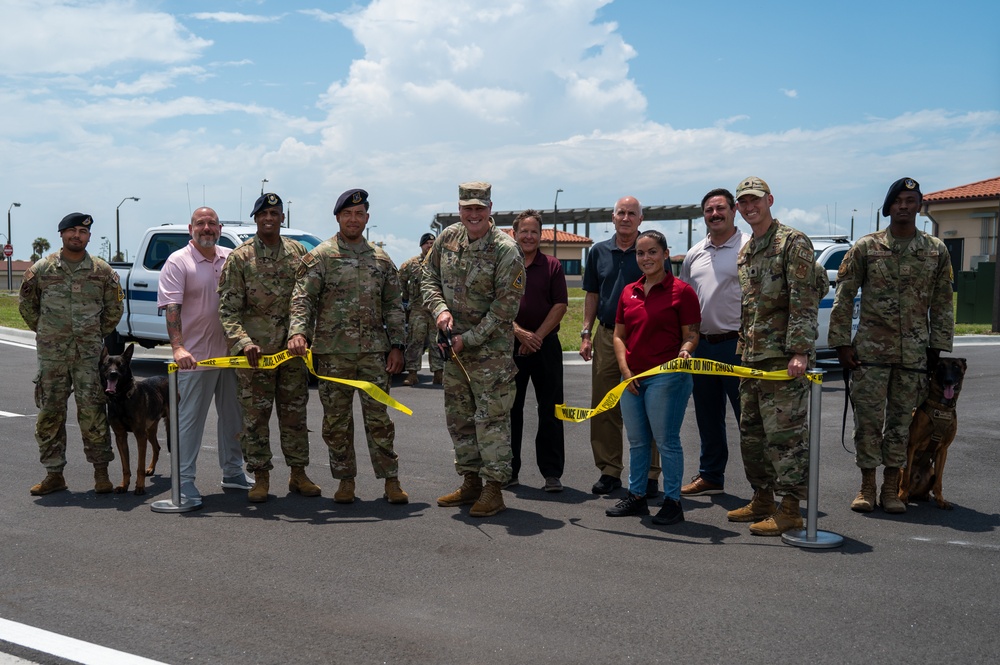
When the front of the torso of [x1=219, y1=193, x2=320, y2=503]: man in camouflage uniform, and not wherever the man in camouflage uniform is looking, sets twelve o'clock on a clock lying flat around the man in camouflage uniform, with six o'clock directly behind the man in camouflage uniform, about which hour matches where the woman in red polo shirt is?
The woman in red polo shirt is roughly at 10 o'clock from the man in camouflage uniform.

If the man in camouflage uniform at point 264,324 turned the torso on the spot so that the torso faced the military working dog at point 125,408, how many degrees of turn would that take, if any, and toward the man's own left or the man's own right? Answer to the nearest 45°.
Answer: approximately 135° to the man's own right

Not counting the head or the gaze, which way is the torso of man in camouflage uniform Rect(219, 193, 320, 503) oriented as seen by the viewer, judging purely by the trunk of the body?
toward the camera

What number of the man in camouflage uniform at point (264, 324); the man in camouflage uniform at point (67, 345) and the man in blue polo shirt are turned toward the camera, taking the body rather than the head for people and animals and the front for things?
3

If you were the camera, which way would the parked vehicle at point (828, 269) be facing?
facing the viewer and to the left of the viewer

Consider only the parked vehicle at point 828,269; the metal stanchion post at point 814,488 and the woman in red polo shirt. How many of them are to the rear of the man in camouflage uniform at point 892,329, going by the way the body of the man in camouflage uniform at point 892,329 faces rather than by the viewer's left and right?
1

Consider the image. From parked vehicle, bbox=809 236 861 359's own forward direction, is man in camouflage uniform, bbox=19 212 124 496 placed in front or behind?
in front

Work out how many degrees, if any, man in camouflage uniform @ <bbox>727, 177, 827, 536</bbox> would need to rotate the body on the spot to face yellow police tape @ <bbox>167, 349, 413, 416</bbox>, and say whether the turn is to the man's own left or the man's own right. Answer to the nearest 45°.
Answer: approximately 45° to the man's own right

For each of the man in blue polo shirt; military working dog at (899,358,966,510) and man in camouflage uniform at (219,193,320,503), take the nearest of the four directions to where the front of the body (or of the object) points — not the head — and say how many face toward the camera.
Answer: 3

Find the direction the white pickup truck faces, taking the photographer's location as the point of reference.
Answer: facing the viewer and to the right of the viewer

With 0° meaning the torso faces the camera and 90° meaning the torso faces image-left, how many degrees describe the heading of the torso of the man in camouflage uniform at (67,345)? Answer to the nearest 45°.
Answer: approximately 0°

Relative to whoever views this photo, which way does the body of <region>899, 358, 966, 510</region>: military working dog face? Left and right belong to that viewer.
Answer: facing the viewer
